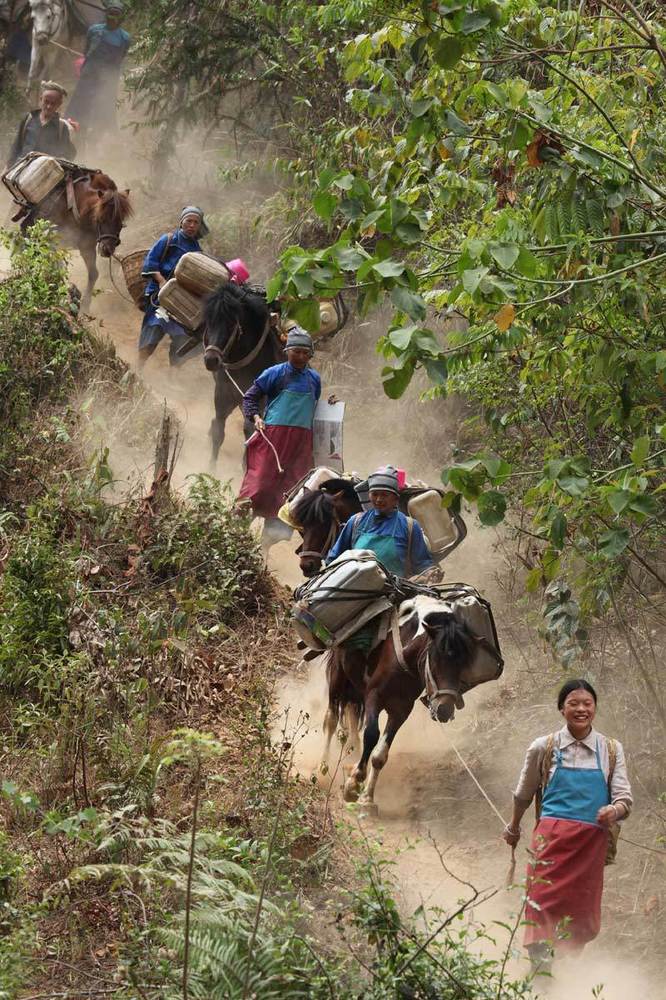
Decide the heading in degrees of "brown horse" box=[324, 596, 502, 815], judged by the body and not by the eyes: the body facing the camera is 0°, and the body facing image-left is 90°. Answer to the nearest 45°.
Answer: approximately 315°

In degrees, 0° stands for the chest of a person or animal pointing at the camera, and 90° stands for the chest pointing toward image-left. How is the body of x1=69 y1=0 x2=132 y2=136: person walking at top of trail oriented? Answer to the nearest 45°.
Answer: approximately 0°

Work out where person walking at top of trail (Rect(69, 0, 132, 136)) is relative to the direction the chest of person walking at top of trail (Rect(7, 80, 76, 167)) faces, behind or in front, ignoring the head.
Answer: behind

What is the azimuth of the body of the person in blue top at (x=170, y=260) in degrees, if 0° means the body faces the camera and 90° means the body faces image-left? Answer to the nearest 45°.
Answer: approximately 315°

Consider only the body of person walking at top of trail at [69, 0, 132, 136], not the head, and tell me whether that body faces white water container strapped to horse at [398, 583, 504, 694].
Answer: yes

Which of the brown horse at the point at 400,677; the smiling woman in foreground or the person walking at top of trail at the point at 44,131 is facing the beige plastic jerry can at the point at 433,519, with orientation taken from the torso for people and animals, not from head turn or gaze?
the person walking at top of trail

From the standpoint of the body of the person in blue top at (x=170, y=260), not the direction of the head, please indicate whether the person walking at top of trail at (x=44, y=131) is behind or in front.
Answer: behind

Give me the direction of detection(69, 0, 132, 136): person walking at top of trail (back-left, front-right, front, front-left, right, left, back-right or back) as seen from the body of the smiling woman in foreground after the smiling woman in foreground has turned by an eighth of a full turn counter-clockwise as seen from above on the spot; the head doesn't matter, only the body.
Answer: back-left

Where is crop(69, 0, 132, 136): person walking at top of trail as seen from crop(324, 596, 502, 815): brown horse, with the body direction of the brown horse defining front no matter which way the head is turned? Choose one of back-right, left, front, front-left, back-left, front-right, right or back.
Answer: back-left

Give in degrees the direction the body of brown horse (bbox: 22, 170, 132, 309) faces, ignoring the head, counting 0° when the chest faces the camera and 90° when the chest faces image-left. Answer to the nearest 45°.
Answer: approximately 315°

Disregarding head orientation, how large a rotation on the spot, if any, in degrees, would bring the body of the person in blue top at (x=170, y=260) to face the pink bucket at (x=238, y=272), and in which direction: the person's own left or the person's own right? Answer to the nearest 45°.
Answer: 0° — they already face it

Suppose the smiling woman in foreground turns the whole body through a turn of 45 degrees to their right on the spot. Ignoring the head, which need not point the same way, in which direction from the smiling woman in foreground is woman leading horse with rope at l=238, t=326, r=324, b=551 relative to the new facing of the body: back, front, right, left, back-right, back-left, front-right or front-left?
back-right
